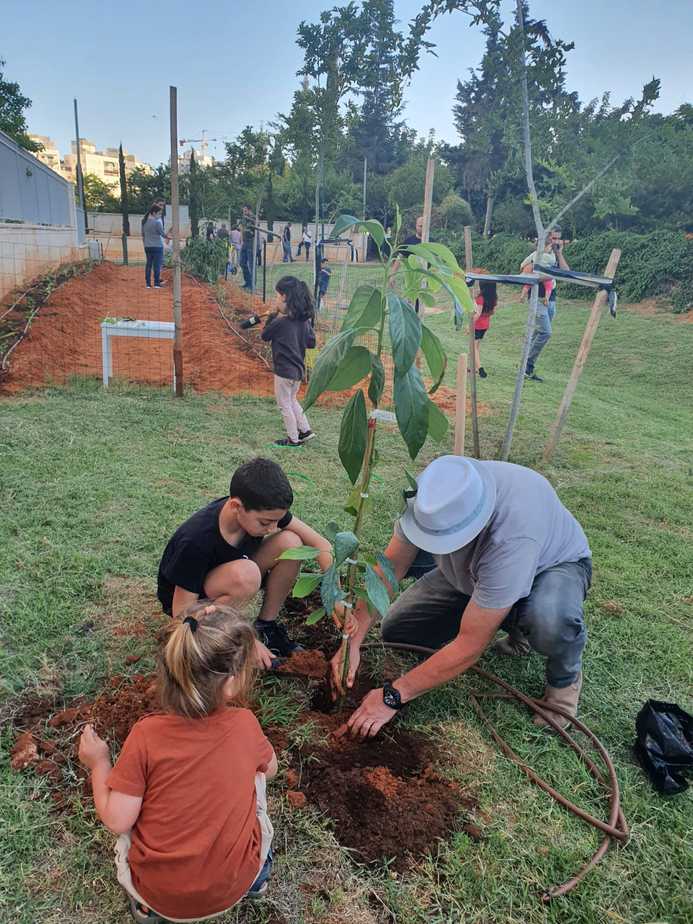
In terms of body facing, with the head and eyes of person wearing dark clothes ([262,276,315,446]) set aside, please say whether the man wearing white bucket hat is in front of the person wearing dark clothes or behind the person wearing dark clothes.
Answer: behind

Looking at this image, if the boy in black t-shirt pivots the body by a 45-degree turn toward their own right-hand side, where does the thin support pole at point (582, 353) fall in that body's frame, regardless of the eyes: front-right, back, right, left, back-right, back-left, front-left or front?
back-left

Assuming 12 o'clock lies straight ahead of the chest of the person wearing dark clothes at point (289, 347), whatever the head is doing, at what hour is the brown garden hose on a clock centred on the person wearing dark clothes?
The brown garden hose is roughly at 7 o'clock from the person wearing dark clothes.

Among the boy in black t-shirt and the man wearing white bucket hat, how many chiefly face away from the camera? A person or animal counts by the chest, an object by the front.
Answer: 0

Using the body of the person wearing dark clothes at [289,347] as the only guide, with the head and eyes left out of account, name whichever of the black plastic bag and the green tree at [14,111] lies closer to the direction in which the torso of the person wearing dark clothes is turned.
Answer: the green tree

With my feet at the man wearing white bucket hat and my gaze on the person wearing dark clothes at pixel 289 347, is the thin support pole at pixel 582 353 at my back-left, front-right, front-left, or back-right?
front-right

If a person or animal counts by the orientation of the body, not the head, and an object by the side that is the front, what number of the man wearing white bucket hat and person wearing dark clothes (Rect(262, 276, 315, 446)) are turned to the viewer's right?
0

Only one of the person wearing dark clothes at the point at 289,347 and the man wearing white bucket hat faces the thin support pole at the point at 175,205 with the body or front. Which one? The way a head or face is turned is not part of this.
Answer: the person wearing dark clothes

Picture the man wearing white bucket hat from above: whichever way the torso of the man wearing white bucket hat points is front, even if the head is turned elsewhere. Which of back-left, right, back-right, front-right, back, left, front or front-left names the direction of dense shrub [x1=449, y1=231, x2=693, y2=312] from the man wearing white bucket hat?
back-right

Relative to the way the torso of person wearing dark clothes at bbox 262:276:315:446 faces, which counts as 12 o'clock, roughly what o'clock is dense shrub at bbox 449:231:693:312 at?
The dense shrub is roughly at 3 o'clock from the person wearing dark clothes.

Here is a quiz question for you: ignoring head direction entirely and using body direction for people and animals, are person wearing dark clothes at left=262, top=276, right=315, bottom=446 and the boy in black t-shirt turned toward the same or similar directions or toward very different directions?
very different directions

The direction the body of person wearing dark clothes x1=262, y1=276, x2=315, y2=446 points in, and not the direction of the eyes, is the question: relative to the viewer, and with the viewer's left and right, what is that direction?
facing away from the viewer and to the left of the viewer

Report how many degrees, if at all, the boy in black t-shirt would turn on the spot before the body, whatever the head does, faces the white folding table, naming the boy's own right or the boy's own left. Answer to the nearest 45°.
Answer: approximately 135° to the boy's own left

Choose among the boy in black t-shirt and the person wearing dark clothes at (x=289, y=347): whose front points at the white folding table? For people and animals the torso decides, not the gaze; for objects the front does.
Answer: the person wearing dark clothes

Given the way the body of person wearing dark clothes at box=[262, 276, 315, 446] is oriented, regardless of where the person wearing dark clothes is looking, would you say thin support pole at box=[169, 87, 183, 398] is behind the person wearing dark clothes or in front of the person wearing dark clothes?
in front
